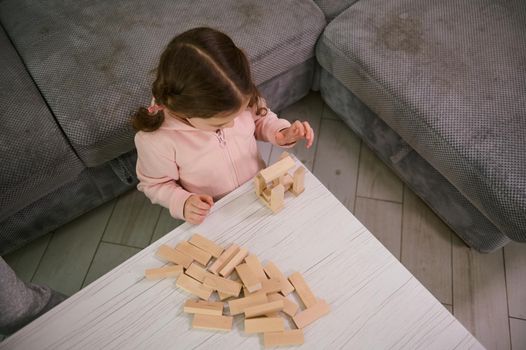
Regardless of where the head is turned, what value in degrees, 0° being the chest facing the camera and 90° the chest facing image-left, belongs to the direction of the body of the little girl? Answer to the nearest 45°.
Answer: approximately 315°

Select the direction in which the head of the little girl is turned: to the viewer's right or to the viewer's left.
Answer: to the viewer's right
